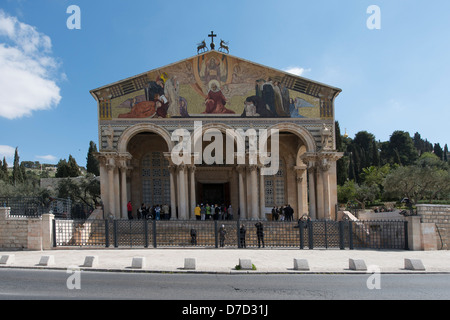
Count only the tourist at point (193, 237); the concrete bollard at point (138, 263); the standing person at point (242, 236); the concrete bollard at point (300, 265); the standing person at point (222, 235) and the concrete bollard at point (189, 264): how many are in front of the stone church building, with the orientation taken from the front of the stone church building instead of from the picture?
6

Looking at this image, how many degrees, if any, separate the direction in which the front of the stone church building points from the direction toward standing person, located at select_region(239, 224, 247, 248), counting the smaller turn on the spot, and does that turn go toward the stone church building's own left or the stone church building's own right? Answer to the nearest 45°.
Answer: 0° — it already faces them

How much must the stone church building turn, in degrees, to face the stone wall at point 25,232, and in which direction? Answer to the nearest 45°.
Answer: approximately 45° to its right

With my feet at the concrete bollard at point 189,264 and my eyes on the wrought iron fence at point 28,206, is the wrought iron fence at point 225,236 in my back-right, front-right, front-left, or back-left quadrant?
front-right

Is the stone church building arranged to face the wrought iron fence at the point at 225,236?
yes

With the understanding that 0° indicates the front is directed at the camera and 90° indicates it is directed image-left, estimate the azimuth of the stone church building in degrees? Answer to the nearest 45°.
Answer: approximately 0°

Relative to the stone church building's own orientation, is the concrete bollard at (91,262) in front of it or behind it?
in front

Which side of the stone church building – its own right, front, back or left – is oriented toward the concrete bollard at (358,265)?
front

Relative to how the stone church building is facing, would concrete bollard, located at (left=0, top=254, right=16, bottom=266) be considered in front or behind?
in front

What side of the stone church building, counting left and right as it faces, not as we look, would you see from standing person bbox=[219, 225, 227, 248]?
front
